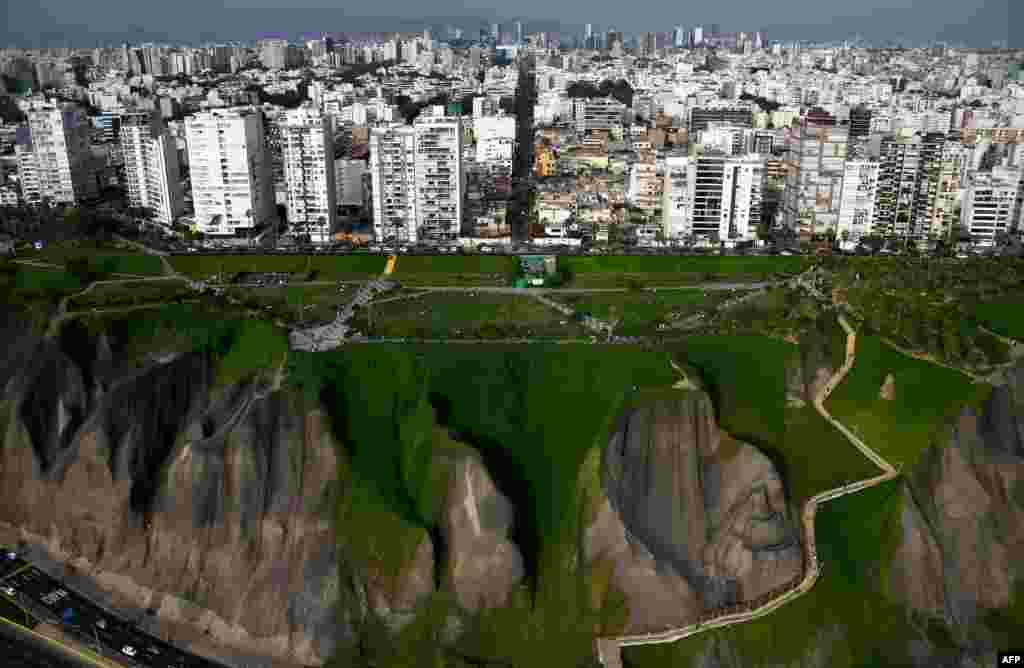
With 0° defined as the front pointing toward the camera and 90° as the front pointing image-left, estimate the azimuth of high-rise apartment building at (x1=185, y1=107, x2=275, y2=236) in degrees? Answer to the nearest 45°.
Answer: approximately 0°

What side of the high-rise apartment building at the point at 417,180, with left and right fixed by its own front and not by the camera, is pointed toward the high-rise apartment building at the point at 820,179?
left

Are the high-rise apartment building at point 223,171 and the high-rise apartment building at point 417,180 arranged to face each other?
no

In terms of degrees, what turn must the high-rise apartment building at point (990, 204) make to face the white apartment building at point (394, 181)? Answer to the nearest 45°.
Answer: approximately 45° to its right

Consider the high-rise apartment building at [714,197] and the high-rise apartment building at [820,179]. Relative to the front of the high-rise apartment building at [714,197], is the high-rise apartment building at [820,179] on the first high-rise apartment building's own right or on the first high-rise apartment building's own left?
on the first high-rise apartment building's own left

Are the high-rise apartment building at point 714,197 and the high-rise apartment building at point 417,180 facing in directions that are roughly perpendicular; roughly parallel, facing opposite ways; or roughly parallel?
roughly parallel

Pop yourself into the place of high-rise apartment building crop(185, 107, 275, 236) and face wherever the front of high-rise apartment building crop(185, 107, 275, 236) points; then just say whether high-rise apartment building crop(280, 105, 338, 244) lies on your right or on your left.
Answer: on your left

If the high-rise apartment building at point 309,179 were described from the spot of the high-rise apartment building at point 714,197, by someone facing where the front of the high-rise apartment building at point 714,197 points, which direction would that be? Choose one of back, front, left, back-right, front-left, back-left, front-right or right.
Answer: right

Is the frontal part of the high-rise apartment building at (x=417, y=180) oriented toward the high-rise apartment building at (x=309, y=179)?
no

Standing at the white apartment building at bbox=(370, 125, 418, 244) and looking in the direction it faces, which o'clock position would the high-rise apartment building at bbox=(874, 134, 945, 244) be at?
The high-rise apartment building is roughly at 9 o'clock from the white apartment building.

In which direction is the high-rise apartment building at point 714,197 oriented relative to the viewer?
toward the camera

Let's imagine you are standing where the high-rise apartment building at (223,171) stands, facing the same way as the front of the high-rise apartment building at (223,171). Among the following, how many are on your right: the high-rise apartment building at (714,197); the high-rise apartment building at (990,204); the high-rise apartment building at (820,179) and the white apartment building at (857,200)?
0

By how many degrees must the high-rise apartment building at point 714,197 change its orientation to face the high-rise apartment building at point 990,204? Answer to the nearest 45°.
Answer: approximately 90° to its left

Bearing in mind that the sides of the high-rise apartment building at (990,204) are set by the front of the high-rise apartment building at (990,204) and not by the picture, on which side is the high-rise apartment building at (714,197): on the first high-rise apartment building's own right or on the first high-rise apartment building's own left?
on the first high-rise apartment building's own right

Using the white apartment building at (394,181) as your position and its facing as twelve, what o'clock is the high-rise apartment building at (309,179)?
The high-rise apartment building is roughly at 4 o'clock from the white apartment building.

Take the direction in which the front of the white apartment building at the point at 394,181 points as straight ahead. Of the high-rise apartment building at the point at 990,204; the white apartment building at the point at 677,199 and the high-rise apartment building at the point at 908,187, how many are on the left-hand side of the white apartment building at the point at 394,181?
3

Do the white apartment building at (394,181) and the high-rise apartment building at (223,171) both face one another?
no

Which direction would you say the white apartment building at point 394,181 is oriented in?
toward the camera

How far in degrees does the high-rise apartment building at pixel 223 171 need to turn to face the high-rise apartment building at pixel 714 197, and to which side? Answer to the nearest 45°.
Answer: approximately 45° to its left

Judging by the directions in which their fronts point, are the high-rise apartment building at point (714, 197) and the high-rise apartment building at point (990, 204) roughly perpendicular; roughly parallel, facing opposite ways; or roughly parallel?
roughly parallel

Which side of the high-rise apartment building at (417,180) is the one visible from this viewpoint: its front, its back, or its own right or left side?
front

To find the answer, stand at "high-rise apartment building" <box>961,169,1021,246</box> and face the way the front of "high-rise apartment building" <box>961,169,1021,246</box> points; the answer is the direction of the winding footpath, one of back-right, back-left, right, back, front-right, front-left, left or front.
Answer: front
